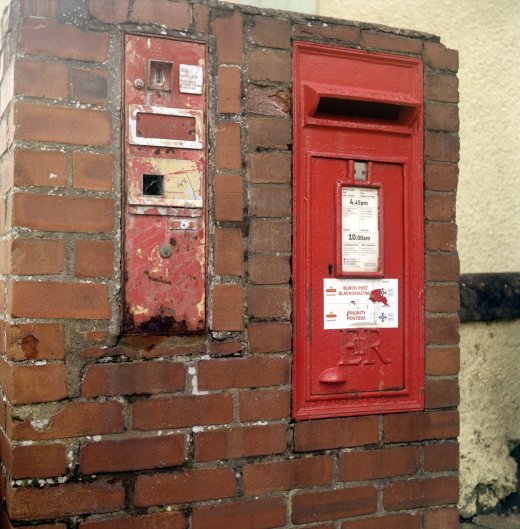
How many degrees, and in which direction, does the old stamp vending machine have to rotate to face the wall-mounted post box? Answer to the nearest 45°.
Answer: approximately 90° to its left

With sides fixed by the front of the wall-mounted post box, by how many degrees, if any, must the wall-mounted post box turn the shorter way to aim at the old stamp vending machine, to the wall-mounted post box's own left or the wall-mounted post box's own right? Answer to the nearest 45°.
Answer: approximately 90° to the wall-mounted post box's own right

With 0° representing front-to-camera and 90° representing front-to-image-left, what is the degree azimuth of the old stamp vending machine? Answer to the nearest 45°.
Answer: approximately 0°

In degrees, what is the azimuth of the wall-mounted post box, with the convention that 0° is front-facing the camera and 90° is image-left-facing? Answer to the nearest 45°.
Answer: approximately 315°
